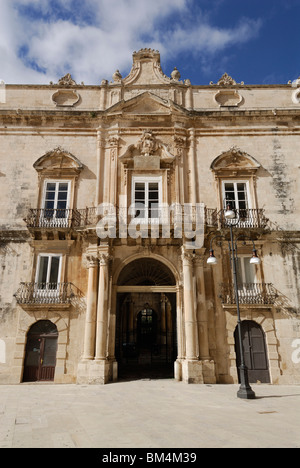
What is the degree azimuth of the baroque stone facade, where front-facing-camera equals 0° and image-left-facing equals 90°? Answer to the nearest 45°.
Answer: approximately 0°
